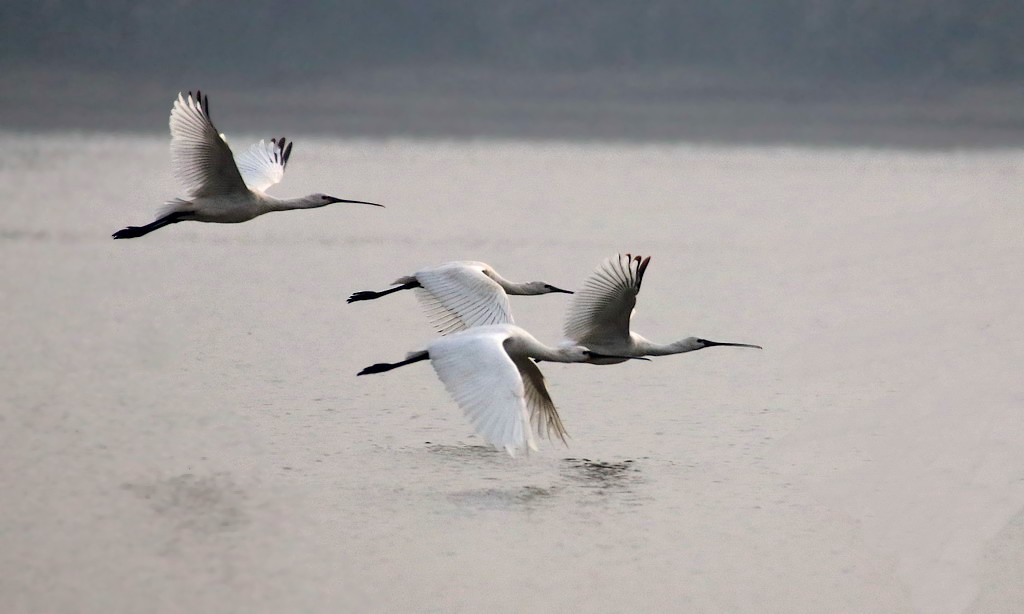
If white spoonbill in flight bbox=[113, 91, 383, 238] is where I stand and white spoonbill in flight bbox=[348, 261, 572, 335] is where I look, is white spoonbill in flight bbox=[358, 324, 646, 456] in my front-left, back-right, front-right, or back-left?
front-right

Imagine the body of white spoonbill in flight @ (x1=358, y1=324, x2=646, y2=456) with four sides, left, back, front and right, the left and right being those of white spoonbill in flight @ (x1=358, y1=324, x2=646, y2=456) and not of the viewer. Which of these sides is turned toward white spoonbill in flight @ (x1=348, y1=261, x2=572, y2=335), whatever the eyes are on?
left

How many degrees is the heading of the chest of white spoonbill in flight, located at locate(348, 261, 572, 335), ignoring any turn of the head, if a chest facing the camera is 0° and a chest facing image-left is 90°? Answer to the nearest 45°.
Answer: approximately 270°

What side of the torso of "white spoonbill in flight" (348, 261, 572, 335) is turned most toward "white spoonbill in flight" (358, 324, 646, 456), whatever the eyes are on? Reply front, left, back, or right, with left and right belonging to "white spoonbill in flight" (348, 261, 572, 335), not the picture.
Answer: right

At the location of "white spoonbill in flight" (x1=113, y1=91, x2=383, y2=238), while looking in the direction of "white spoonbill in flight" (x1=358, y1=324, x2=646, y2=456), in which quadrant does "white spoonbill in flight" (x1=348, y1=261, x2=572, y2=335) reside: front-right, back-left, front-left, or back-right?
front-left

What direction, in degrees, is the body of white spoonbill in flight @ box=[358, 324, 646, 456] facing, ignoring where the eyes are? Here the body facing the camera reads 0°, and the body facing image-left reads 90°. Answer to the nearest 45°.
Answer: approximately 270°

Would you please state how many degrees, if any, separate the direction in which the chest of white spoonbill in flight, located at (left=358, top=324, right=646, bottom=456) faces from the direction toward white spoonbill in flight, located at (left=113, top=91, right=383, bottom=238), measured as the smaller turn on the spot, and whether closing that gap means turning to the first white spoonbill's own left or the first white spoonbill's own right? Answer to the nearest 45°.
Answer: approximately 135° to the first white spoonbill's own left

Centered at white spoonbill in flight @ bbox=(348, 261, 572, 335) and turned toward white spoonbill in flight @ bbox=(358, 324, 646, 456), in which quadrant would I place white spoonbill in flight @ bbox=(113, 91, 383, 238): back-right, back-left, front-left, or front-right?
back-right

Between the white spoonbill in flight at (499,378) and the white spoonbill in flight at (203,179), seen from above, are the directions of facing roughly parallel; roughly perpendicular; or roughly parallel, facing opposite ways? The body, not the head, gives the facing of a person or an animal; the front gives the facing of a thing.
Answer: roughly parallel

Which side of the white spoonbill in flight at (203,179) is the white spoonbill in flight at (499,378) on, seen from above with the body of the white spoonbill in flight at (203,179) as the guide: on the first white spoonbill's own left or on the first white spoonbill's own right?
on the first white spoonbill's own right

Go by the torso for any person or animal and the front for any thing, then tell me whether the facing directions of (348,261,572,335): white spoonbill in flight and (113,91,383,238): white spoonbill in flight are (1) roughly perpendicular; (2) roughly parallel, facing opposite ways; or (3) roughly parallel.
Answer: roughly parallel

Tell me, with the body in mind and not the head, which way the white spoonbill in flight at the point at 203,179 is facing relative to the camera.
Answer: to the viewer's right

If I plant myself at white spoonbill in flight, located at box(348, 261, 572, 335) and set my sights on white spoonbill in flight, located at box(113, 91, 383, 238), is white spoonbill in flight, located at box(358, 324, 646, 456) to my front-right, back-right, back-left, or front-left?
back-left

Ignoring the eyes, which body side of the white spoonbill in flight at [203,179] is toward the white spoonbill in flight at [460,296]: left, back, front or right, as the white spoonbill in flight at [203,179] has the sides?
front

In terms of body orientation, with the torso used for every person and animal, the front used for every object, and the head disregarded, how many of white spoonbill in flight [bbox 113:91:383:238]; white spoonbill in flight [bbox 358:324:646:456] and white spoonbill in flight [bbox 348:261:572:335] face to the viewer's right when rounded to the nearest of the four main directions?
3

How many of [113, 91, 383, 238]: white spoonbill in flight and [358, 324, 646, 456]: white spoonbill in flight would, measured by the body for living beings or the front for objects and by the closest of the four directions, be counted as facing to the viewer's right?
2
